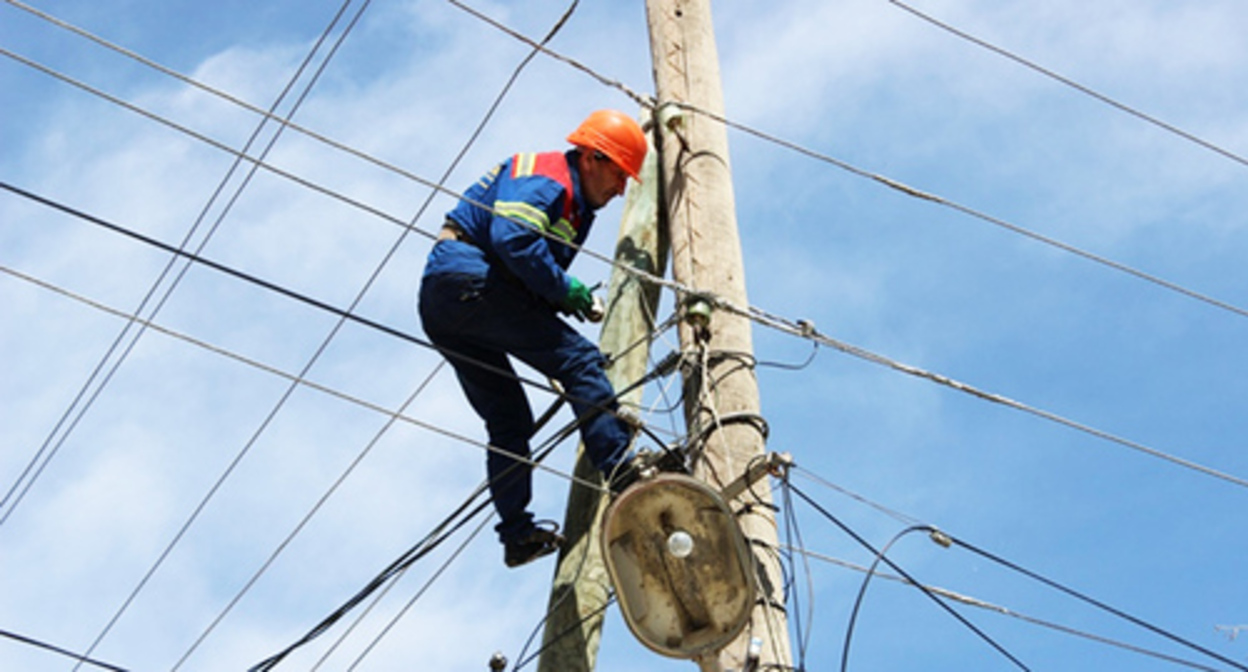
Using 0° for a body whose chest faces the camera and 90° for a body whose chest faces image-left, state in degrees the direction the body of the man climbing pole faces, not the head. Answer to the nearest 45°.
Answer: approximately 270°

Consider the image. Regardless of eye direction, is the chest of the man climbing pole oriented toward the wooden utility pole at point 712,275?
yes
